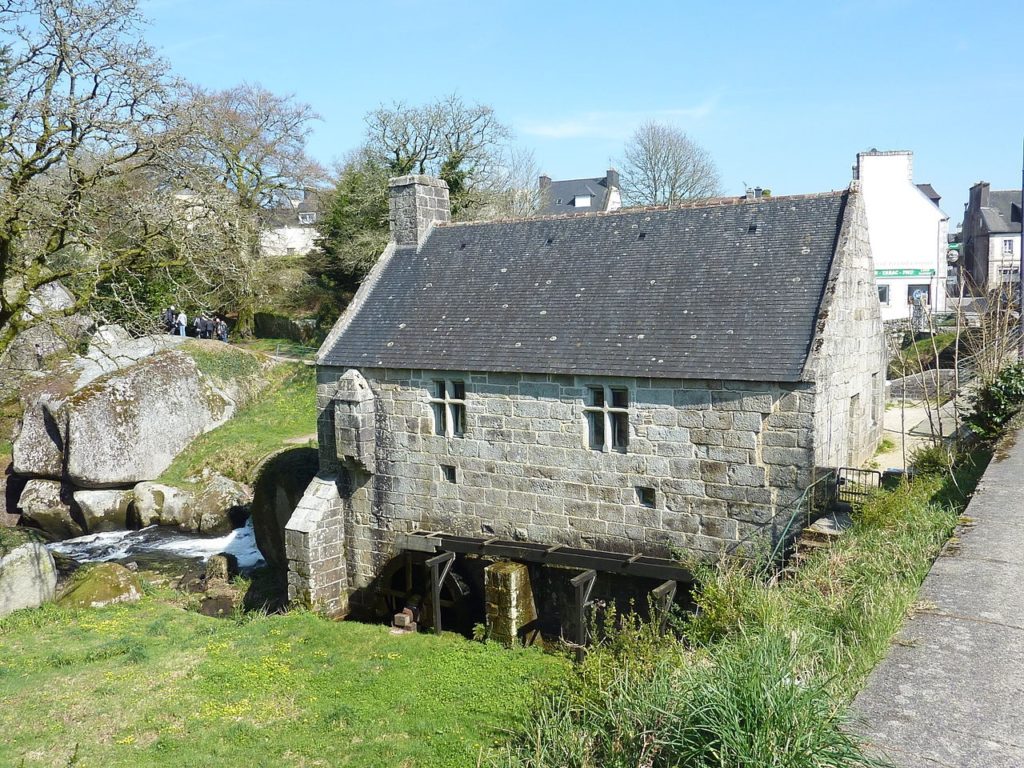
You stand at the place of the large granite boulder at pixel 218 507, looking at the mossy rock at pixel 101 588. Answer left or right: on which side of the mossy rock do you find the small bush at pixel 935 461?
left

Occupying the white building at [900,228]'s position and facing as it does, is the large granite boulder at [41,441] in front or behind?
in front

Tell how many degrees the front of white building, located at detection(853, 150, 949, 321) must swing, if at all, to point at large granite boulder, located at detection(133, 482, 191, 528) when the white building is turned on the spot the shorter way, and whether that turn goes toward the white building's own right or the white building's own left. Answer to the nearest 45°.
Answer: approximately 45° to the white building's own right

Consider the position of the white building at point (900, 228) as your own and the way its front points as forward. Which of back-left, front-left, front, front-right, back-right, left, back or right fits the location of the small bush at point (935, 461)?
front

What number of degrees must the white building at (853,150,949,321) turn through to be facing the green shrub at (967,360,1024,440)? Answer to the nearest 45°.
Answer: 0° — it already faces it

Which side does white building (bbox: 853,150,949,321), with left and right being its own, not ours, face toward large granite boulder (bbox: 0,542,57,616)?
front

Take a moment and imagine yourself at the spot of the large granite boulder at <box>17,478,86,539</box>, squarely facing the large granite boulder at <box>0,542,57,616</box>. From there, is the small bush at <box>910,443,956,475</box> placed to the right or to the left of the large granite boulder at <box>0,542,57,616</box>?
left

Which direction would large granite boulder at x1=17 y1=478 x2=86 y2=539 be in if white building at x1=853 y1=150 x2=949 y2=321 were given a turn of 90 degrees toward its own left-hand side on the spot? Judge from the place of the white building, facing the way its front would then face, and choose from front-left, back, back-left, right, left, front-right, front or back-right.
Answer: back-right

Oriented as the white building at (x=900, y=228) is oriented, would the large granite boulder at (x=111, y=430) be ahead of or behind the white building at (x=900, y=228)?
ahead

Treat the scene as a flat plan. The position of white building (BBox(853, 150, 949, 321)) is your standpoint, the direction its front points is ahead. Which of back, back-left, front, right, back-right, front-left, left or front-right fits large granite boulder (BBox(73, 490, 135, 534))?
front-right

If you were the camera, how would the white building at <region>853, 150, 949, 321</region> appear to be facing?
facing the viewer

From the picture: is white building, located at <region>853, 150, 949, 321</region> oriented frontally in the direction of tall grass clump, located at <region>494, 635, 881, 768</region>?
yes

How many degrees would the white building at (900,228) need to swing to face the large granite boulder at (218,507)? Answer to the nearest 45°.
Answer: approximately 45° to its right
